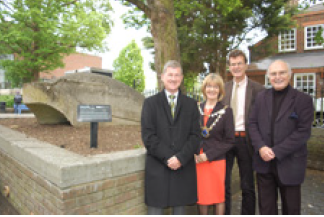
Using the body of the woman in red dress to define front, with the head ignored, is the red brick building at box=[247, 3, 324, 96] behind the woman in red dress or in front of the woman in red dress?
behind

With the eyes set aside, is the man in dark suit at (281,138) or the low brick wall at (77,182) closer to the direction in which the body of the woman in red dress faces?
the low brick wall

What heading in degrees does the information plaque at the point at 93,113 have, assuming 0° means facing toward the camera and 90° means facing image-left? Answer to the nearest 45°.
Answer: approximately 0°

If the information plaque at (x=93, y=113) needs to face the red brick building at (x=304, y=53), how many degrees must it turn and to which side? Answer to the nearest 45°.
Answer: approximately 135° to its left

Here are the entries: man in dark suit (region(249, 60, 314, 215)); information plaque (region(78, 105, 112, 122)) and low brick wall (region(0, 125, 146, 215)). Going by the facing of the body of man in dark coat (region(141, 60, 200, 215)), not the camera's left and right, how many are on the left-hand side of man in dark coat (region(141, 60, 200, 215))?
1

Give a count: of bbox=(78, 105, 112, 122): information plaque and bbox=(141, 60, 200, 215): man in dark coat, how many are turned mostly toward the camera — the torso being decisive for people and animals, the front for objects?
2

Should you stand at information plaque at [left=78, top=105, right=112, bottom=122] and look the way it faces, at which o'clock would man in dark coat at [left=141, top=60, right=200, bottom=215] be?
The man in dark coat is roughly at 11 o'clock from the information plaque.

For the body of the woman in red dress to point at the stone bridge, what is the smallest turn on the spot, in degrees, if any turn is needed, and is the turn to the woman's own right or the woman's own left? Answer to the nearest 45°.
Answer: approximately 90° to the woman's own right
